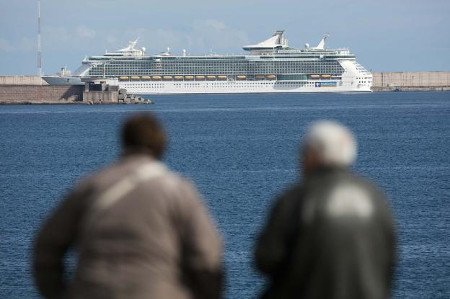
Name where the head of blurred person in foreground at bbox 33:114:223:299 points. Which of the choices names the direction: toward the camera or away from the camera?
away from the camera

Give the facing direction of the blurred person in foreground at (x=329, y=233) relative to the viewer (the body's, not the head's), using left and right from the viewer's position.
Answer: facing away from the viewer and to the left of the viewer

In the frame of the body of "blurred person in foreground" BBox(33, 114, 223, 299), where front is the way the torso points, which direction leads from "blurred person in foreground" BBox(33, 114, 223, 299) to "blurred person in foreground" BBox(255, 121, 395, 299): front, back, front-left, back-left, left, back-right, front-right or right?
right

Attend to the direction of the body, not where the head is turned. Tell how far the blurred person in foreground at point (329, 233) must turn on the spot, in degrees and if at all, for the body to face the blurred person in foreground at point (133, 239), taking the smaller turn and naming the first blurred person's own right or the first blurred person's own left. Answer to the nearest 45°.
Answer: approximately 45° to the first blurred person's own left

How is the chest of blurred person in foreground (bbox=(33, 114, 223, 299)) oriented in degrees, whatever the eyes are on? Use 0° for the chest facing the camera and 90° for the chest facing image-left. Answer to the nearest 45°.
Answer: approximately 180°

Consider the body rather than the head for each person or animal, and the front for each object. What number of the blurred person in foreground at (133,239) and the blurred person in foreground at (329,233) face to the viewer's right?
0
